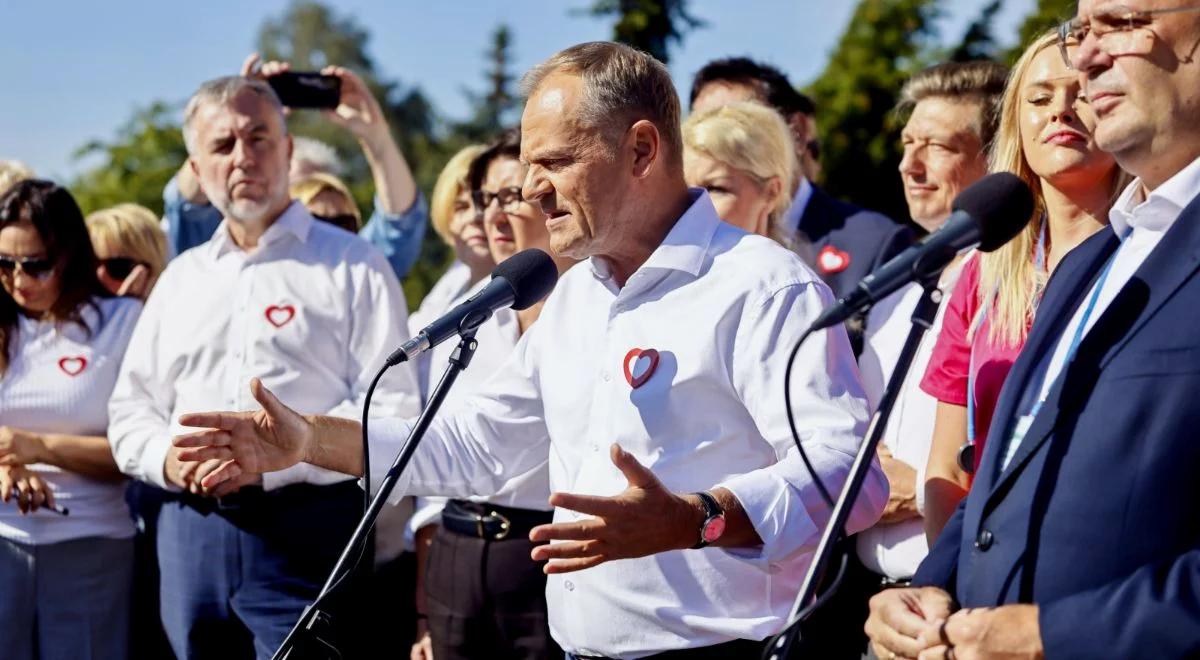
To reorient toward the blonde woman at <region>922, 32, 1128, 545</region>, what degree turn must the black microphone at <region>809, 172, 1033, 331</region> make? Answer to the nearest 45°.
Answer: approximately 90° to its left

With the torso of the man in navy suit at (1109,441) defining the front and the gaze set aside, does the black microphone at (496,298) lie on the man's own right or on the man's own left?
on the man's own right

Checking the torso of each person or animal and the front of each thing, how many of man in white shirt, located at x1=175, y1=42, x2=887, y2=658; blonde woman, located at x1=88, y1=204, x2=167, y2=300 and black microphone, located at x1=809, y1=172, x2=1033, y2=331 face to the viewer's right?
1

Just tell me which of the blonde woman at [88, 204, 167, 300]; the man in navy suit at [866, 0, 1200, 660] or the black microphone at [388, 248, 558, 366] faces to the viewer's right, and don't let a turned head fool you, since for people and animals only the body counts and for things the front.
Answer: the black microphone

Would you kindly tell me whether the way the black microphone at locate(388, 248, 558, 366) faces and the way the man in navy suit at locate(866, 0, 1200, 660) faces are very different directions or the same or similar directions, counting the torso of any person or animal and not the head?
very different directions

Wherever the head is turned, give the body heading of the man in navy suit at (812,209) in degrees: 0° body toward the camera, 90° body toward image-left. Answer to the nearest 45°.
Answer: approximately 45°

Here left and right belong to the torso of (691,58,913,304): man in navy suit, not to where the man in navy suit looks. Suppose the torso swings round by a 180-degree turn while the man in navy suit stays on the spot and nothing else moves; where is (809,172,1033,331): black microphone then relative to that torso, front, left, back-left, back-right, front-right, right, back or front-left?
back-right

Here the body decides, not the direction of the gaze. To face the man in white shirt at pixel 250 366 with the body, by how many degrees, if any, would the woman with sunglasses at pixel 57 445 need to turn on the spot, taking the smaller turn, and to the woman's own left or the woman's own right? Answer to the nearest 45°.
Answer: approximately 90° to the woman's own left

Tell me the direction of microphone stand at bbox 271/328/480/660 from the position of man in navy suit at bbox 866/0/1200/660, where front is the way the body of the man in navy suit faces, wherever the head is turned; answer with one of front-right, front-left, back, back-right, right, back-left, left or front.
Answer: front-right

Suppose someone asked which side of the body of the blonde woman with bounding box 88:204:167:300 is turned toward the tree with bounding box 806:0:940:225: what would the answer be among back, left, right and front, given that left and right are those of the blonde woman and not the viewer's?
back

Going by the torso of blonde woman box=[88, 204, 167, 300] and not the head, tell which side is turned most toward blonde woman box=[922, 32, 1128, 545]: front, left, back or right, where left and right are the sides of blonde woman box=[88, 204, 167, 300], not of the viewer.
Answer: left

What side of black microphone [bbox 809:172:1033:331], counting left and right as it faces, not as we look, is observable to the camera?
right
